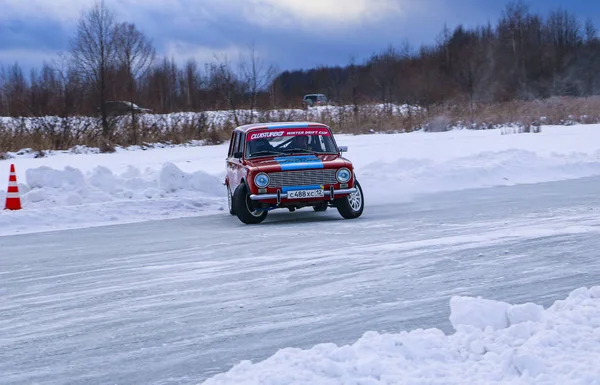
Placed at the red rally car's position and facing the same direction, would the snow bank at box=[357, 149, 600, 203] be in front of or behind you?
behind

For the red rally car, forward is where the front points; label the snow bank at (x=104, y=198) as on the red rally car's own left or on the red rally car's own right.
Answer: on the red rally car's own right

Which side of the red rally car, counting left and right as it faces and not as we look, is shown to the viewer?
front

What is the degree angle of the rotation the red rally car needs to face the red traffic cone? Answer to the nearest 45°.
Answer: approximately 90° to its right
